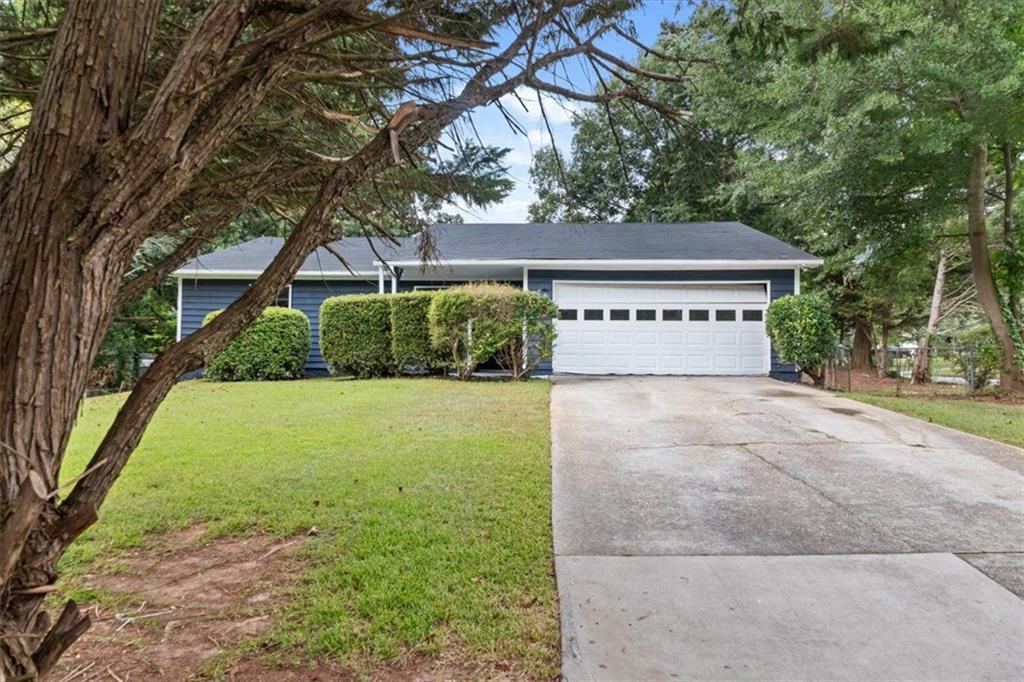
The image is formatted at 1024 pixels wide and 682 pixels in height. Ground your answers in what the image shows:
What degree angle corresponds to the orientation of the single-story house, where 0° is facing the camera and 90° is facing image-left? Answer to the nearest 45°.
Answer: approximately 0°

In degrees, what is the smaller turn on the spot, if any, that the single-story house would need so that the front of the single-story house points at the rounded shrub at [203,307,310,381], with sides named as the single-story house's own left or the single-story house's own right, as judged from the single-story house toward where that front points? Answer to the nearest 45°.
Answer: approximately 90° to the single-story house's own right

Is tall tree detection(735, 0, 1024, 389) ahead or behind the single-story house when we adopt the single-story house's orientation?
ahead

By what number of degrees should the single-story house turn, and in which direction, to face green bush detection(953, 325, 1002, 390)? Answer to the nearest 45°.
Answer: approximately 45° to its left

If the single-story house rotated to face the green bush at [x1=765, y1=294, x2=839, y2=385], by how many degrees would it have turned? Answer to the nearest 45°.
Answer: approximately 45° to its left

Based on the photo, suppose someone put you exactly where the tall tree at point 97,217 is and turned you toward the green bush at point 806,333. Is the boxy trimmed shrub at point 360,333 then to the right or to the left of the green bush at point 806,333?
left

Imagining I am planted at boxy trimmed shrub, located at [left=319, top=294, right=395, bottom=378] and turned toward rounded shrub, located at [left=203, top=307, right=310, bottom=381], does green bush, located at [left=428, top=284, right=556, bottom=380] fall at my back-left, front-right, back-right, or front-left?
back-left

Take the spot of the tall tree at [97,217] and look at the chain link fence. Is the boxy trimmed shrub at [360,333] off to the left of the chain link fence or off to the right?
left
